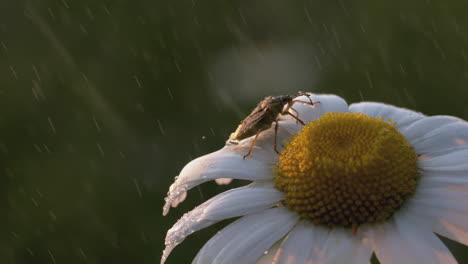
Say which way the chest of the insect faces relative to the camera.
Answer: to the viewer's right
